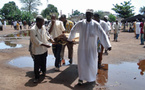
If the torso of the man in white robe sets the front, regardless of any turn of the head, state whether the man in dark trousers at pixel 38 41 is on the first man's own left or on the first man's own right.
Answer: on the first man's own right

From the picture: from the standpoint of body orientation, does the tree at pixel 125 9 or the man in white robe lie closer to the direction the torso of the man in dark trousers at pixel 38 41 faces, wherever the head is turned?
the man in white robe

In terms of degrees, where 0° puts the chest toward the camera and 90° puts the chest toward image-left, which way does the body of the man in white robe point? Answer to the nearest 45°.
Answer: approximately 0°

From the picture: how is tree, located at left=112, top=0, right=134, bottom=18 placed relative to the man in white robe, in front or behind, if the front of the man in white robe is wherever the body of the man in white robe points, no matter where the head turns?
behind

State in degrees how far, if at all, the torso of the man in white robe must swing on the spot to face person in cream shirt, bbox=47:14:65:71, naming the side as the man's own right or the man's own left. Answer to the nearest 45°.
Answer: approximately 135° to the man's own right

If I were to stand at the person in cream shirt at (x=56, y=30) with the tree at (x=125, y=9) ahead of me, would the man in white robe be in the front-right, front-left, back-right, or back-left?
back-right

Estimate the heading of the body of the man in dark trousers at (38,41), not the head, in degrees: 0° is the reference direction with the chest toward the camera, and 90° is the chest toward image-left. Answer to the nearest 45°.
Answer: approximately 315°

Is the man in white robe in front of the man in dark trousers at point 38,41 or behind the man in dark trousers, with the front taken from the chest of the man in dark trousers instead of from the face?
in front

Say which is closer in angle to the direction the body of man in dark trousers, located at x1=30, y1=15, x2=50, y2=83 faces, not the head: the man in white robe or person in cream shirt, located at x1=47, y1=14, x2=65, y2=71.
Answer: the man in white robe

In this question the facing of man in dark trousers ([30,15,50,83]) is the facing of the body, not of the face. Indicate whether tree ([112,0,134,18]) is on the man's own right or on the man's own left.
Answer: on the man's own left
